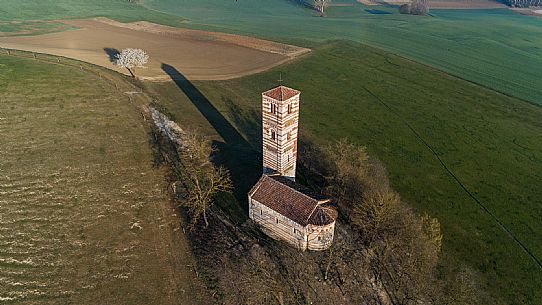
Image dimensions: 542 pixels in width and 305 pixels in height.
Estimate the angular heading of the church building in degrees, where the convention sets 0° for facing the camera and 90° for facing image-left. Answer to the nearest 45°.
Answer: approximately 135°

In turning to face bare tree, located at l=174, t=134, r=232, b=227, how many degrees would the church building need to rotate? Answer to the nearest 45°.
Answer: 0° — it already faces it
